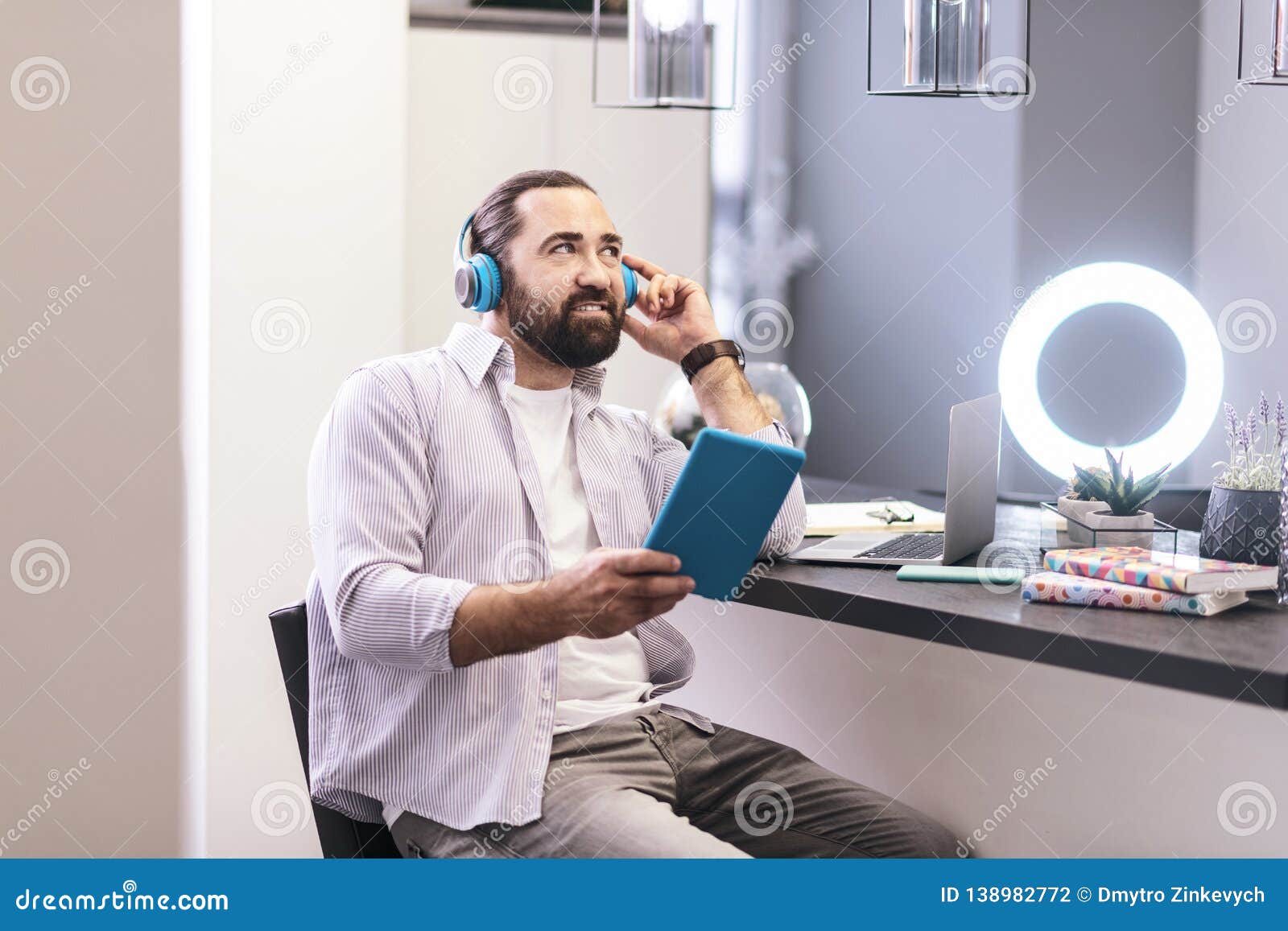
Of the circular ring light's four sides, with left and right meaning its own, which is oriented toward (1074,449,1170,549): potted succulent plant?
front

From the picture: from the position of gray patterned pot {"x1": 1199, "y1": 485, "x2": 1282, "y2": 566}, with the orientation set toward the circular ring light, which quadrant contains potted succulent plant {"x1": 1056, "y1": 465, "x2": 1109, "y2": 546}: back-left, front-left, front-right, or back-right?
front-left

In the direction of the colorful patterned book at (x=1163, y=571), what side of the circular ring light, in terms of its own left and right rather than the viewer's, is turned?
front

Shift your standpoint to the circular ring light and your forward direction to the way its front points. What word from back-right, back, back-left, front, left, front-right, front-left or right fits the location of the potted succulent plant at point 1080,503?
front

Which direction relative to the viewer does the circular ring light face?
toward the camera

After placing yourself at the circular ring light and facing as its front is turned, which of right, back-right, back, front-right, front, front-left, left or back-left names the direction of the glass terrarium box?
front

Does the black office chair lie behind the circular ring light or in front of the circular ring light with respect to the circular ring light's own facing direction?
in front

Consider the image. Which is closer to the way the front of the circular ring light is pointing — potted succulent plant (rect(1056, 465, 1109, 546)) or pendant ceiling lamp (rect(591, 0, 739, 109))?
the potted succulent plant

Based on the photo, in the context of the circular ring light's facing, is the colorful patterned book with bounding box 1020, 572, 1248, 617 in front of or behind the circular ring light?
in front
